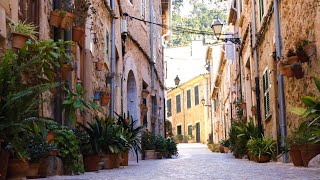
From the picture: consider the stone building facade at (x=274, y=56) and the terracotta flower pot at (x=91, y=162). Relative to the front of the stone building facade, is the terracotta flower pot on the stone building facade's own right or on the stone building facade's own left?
on the stone building facade's own left

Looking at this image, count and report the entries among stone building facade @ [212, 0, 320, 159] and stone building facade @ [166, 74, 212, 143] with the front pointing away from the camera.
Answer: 0

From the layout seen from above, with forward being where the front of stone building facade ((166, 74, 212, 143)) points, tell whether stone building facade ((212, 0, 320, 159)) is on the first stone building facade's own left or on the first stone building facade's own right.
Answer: on the first stone building facade's own left

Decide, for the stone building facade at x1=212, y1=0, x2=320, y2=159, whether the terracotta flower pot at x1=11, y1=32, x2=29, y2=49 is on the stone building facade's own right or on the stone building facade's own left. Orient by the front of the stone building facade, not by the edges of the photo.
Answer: on the stone building facade's own left

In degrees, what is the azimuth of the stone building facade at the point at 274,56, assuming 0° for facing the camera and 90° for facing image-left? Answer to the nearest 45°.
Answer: approximately 90°

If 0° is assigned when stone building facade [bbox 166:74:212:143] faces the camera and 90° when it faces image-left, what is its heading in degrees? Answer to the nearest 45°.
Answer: approximately 45°

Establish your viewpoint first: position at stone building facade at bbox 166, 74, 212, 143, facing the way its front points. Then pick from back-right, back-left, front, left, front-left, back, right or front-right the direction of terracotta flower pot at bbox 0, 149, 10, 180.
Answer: front-left

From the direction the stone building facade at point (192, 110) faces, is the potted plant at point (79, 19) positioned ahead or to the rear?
ahead
